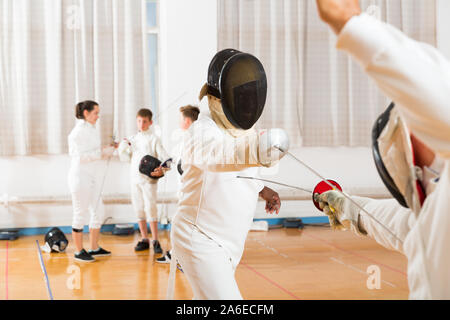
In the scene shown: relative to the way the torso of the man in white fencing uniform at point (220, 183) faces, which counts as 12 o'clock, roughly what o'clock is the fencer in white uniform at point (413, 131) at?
The fencer in white uniform is roughly at 1 o'clock from the man in white fencing uniform.

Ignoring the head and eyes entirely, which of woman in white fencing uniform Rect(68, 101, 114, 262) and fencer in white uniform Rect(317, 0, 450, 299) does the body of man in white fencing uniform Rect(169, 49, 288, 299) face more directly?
the fencer in white uniform

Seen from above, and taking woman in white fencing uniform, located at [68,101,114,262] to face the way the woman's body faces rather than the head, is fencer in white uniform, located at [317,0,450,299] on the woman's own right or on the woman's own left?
on the woman's own right

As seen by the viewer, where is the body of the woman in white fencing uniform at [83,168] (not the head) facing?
to the viewer's right

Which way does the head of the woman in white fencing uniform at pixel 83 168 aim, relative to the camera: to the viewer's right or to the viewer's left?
to the viewer's right

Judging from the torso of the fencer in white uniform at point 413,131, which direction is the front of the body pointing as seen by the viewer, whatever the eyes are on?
to the viewer's left

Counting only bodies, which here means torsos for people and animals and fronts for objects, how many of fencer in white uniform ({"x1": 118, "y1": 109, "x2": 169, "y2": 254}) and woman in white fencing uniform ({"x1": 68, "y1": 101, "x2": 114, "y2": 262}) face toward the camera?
1
